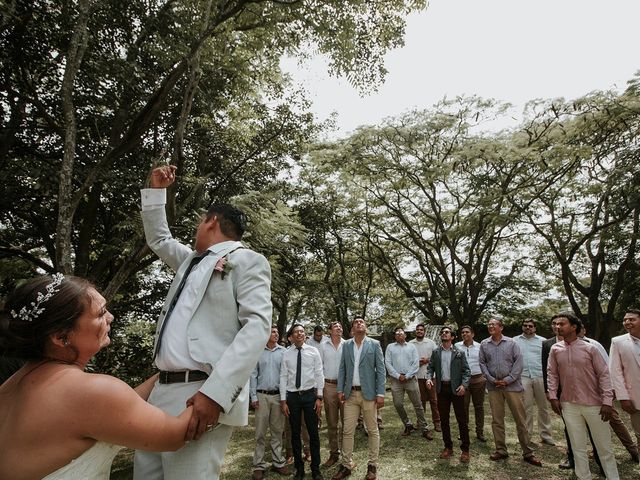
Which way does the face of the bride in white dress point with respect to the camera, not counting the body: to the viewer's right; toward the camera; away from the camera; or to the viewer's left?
to the viewer's right

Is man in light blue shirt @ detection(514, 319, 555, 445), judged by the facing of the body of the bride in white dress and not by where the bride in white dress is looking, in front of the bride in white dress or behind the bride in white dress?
in front

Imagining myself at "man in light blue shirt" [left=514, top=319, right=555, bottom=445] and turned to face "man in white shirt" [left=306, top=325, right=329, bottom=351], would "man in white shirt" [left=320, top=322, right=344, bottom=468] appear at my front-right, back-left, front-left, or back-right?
front-left

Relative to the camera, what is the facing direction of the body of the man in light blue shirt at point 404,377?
toward the camera

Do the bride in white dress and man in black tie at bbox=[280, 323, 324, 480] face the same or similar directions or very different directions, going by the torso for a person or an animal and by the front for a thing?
very different directions

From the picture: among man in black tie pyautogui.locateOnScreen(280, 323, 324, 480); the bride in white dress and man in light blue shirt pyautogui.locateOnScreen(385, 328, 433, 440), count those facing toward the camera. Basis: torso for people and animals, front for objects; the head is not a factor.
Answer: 2

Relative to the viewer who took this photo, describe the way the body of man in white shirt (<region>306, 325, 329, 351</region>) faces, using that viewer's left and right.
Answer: facing the viewer

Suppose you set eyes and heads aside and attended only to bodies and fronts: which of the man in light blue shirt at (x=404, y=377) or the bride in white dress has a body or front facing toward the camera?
the man in light blue shirt

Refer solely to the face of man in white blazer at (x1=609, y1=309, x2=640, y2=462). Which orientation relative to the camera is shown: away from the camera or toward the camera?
toward the camera

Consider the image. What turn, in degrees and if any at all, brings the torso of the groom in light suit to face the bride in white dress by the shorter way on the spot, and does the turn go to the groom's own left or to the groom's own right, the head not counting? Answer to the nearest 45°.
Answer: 0° — they already face them

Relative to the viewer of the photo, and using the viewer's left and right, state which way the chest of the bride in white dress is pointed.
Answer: facing away from the viewer and to the right of the viewer

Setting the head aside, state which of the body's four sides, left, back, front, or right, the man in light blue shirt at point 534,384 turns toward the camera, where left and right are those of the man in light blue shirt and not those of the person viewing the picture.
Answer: front

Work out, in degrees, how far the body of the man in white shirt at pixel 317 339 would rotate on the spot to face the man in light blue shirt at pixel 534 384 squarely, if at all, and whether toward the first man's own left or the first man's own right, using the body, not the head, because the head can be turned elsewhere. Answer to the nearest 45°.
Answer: approximately 90° to the first man's own left

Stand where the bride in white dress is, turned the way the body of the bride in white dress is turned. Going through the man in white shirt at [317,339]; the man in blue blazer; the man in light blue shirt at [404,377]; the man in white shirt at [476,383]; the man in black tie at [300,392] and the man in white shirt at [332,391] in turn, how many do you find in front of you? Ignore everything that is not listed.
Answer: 6

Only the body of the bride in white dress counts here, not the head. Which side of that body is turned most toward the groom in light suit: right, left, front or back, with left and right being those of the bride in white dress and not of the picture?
front

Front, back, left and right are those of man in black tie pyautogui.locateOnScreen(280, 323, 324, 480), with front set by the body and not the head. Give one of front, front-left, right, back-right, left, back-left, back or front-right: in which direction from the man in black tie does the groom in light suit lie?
front

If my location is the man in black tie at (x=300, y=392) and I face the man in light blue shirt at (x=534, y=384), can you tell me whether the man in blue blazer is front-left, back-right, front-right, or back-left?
front-right

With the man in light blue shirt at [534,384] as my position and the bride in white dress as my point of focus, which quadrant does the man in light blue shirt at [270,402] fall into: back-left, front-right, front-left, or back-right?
front-right

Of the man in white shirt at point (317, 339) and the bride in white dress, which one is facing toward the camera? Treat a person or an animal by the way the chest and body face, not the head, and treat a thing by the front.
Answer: the man in white shirt
